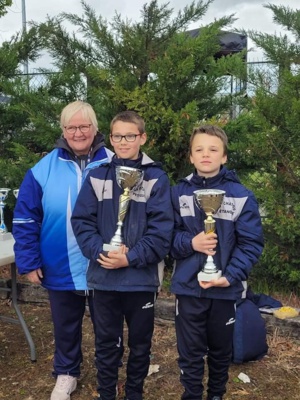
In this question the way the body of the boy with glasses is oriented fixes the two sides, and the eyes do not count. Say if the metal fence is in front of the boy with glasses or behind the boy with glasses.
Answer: behind

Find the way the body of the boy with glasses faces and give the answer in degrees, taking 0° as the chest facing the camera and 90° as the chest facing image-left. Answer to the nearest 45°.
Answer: approximately 0°
